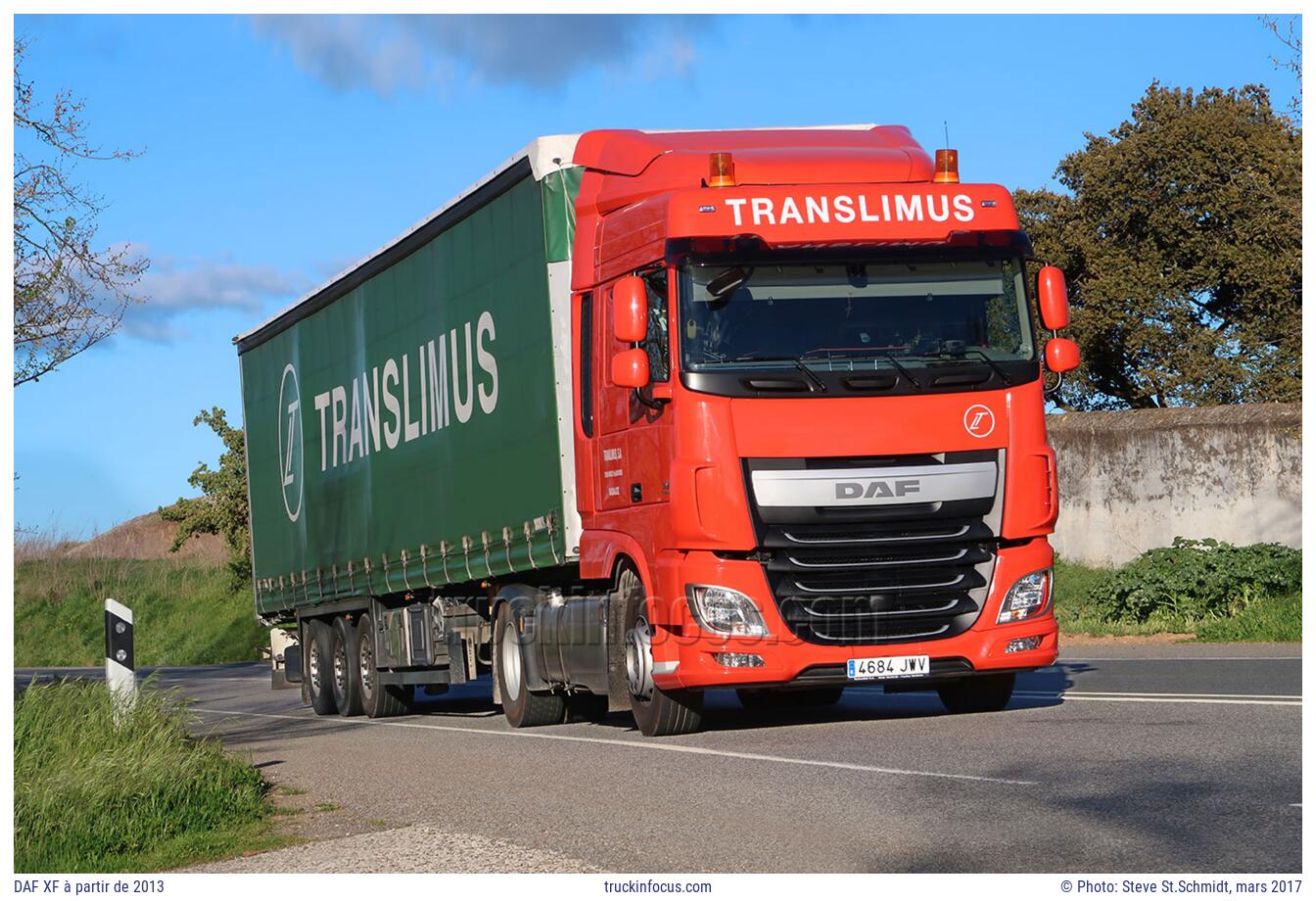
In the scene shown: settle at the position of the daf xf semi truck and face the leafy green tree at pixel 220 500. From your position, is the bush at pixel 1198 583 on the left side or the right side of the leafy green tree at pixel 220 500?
right

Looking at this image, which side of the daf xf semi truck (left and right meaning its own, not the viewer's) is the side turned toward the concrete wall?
left

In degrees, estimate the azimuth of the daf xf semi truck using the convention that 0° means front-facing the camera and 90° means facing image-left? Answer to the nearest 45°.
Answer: approximately 315°

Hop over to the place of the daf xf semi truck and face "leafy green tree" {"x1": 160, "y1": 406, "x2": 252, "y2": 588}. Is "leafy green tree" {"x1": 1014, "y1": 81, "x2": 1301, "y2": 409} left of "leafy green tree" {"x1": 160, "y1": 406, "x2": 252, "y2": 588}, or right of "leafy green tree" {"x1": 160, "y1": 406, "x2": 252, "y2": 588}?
right

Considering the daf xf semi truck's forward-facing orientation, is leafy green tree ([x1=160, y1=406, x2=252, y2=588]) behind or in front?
behind

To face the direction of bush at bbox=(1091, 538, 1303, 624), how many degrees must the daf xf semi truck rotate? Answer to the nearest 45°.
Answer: approximately 90° to its left
